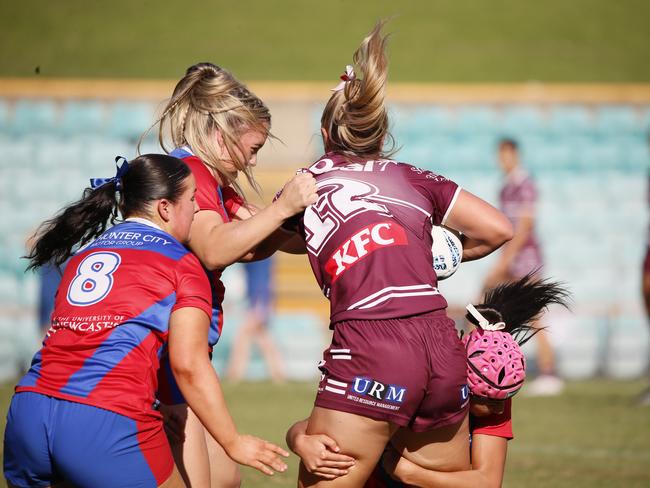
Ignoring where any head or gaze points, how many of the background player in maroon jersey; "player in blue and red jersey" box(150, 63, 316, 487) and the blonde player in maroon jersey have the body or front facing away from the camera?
1

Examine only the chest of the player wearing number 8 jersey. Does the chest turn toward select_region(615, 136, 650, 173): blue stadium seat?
yes

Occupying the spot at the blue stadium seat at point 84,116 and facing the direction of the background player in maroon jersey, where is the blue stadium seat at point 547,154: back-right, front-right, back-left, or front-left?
front-left

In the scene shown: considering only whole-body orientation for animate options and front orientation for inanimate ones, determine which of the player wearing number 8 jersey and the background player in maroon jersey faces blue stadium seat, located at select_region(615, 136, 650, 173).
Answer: the player wearing number 8 jersey

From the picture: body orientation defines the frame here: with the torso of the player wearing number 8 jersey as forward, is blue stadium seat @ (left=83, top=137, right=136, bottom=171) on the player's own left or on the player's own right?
on the player's own left

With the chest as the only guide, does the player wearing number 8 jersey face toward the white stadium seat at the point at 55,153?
no

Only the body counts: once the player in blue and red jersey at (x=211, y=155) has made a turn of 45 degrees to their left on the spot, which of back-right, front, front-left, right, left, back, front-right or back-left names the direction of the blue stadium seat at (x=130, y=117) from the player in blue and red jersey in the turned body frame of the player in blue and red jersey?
front-left

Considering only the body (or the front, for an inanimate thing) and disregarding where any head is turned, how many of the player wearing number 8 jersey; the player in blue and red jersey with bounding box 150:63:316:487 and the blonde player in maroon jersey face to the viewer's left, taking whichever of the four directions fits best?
0

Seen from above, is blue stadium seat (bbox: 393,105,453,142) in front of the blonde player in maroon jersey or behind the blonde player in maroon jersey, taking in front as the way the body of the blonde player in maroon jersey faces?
in front

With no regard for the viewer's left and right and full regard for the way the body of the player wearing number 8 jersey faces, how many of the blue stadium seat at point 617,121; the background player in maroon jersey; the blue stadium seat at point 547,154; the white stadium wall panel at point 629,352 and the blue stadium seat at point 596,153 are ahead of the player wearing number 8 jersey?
5

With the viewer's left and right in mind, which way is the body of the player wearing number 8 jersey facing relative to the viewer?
facing away from the viewer and to the right of the viewer

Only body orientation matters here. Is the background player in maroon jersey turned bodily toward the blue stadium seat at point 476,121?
no

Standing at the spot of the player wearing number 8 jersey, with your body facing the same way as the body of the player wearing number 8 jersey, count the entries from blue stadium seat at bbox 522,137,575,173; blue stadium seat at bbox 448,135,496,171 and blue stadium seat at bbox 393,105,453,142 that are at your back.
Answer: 0

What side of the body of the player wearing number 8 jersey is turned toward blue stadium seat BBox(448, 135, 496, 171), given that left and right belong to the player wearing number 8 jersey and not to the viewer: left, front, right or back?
front

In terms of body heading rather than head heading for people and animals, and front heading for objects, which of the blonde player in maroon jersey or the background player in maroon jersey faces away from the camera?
the blonde player in maroon jersey

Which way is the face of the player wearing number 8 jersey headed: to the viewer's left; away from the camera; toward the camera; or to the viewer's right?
to the viewer's right

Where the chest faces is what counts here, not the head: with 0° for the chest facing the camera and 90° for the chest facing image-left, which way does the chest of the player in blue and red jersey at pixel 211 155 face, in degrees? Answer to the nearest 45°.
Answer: approximately 270°

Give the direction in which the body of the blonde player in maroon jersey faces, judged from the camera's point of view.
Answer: away from the camera
